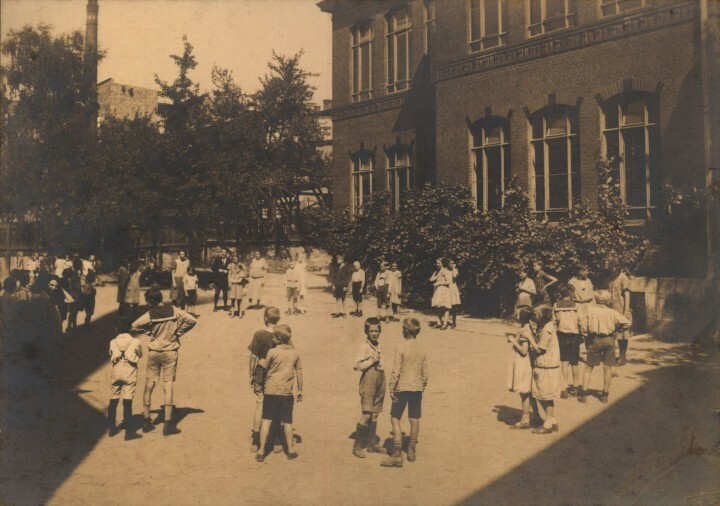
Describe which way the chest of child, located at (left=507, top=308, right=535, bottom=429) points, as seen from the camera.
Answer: to the viewer's left

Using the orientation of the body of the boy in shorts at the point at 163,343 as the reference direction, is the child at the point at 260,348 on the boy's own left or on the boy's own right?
on the boy's own right

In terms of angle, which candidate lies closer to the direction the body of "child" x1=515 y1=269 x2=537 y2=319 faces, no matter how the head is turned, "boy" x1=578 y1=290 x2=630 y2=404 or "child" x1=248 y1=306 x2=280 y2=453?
the child

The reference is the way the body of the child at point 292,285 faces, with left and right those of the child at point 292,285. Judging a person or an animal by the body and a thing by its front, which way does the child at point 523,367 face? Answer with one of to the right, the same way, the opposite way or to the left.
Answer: to the right

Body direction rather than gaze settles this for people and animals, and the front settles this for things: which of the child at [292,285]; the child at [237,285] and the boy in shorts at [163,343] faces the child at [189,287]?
the boy in shorts

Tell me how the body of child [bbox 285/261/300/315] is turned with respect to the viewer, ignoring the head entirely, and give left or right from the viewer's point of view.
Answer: facing the viewer

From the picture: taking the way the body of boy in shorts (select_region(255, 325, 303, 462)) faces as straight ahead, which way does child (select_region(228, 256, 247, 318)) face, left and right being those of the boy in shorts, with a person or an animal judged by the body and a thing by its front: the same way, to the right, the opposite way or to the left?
the opposite way

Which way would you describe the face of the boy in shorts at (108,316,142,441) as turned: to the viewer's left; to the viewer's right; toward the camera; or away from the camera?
away from the camera

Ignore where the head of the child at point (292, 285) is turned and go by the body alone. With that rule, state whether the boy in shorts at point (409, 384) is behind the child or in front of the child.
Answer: in front

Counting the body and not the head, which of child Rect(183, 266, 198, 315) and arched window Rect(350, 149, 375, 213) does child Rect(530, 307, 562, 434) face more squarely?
the child

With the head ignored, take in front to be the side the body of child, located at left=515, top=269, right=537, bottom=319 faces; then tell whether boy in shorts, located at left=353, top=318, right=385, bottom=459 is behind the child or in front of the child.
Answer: in front

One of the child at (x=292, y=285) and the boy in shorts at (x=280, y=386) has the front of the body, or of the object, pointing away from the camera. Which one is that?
the boy in shorts

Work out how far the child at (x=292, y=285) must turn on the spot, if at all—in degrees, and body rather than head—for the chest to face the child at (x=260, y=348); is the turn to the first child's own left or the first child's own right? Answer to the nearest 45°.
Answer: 0° — they already face them

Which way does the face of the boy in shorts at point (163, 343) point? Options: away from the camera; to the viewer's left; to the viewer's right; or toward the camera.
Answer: away from the camera

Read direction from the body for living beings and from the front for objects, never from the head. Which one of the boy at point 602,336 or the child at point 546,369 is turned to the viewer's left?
the child

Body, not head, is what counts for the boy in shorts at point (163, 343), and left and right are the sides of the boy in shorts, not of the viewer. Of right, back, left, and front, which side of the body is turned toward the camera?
back

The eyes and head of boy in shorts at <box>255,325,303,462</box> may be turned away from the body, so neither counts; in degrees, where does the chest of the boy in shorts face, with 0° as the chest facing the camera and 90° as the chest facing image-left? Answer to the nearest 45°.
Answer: approximately 180°

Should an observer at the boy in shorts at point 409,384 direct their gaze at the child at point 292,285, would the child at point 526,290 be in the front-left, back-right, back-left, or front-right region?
front-right

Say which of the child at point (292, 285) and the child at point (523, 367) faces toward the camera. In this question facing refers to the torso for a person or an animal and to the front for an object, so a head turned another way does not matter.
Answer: the child at point (292, 285)
